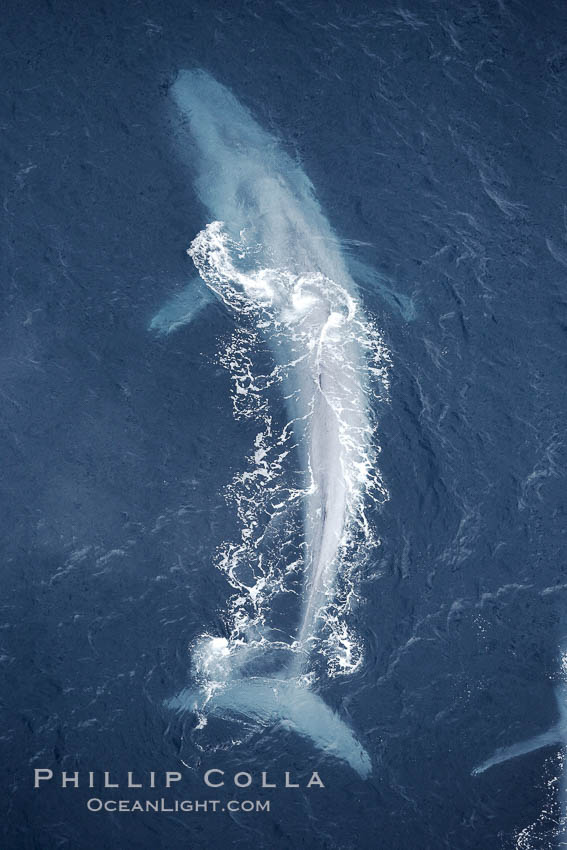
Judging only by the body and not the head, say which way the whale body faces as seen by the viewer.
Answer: away from the camera
